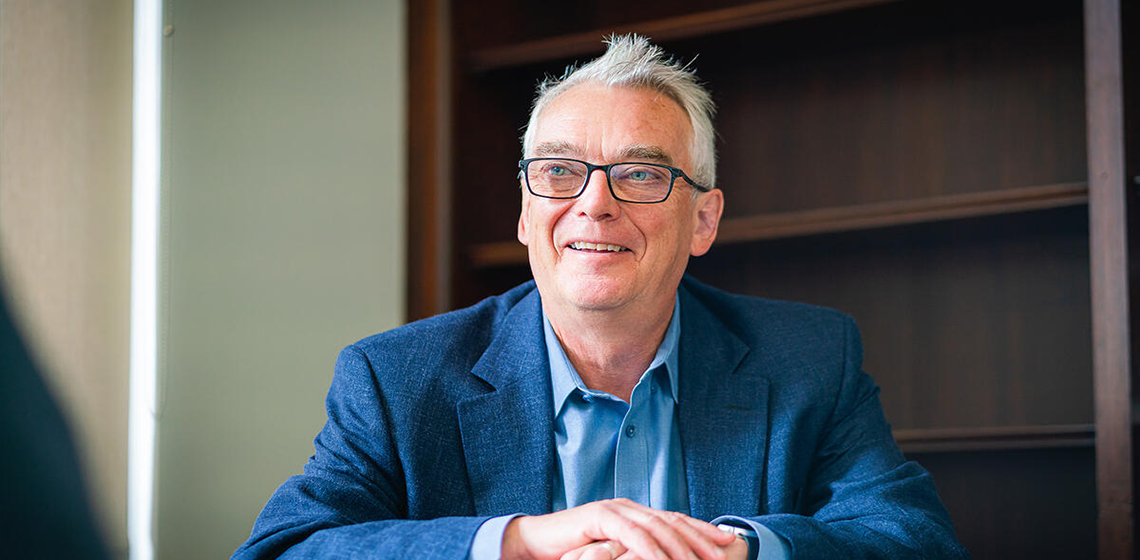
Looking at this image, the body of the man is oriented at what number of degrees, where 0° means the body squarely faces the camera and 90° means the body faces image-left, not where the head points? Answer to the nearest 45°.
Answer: approximately 0°

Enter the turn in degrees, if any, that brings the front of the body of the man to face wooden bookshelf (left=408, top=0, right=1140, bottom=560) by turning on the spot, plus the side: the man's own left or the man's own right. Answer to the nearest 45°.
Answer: approximately 135° to the man's own left
